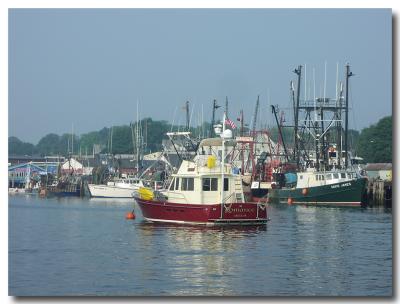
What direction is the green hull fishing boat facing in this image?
to the viewer's right

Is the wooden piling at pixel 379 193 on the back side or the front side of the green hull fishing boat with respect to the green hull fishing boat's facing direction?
on the front side
